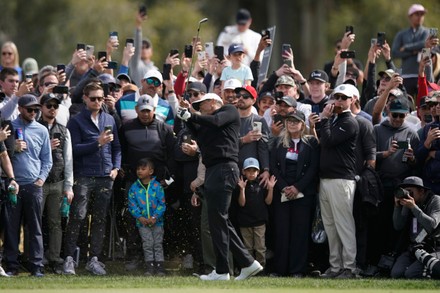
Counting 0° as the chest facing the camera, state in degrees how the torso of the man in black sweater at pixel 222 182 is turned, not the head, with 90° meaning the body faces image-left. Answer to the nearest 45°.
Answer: approximately 90°

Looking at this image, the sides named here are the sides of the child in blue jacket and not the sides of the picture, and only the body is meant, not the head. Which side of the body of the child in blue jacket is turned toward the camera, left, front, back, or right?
front

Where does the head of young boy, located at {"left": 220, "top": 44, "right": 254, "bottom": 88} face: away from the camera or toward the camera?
toward the camera

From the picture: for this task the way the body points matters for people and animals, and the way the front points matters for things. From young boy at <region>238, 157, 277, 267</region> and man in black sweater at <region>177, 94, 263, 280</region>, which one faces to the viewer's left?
the man in black sweater

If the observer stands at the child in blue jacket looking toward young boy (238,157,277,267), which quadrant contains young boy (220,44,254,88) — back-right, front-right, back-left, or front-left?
front-left

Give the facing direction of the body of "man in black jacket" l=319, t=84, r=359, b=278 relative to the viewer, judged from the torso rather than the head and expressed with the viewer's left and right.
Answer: facing the viewer and to the left of the viewer

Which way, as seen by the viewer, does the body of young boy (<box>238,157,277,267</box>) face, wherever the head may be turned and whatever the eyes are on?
toward the camera

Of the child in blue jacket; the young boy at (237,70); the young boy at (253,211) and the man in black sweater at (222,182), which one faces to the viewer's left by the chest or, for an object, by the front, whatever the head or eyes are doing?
the man in black sweater

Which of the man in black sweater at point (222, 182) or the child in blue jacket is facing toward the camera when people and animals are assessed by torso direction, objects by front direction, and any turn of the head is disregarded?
the child in blue jacket

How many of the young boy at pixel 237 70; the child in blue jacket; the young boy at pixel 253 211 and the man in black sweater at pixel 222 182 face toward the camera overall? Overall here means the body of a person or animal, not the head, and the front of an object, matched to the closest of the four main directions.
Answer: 3
